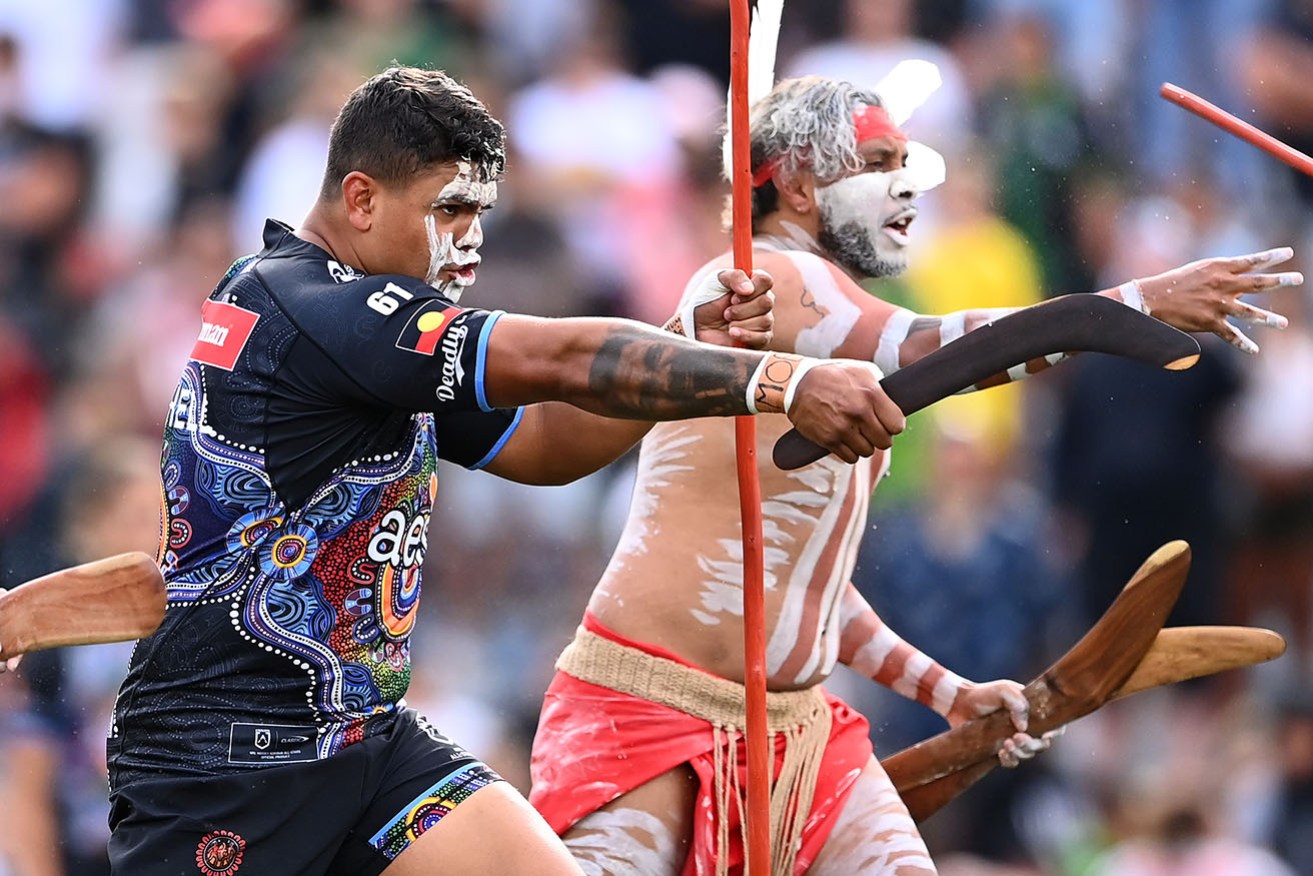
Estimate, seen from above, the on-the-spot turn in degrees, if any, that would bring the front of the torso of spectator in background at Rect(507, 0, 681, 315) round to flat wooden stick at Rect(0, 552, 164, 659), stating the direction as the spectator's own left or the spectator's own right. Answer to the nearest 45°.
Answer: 0° — they already face it

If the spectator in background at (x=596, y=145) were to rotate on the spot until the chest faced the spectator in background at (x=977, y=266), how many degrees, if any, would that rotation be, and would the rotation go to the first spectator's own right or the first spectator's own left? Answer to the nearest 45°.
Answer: approximately 90° to the first spectator's own left

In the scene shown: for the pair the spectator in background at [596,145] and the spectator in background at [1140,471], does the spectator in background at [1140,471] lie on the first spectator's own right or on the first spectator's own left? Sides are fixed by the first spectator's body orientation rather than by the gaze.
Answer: on the first spectator's own left

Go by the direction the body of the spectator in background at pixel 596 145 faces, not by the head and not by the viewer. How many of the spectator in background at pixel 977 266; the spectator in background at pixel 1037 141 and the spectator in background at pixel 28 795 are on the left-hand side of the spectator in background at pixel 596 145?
2

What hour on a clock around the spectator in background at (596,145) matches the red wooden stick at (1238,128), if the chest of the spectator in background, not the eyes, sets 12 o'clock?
The red wooden stick is roughly at 11 o'clock from the spectator in background.

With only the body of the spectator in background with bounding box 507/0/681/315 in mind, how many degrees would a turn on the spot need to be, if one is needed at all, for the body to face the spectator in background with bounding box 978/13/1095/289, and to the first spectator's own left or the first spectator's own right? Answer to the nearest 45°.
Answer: approximately 90° to the first spectator's own left

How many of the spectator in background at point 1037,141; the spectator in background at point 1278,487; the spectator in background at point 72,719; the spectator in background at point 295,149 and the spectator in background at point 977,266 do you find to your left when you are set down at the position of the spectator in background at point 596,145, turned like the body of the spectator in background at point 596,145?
3

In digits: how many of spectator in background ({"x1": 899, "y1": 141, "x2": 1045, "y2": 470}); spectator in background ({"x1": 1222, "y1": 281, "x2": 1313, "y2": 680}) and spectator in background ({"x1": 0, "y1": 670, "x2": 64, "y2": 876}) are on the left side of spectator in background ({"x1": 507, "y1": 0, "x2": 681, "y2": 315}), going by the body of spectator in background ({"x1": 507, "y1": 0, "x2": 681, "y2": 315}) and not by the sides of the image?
2

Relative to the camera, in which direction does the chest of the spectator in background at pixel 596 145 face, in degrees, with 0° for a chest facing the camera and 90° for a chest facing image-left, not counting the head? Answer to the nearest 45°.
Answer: approximately 0°

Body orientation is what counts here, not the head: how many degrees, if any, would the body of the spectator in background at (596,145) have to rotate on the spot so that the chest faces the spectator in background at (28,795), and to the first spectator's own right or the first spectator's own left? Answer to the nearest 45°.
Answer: approximately 45° to the first spectator's own right
